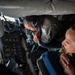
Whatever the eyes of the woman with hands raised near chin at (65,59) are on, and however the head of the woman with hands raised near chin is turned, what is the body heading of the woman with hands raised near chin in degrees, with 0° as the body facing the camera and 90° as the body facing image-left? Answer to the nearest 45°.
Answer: approximately 90°
